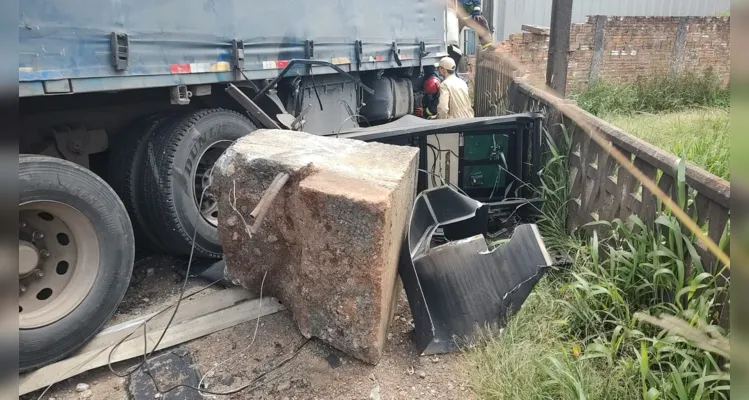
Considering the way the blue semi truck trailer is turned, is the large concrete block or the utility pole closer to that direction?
the utility pole

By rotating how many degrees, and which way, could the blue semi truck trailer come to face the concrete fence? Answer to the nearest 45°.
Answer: approximately 45° to its right

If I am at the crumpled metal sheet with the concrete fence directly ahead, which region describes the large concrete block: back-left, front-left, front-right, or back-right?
back-left

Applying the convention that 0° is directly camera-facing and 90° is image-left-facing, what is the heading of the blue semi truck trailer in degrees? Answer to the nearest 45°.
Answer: approximately 225°

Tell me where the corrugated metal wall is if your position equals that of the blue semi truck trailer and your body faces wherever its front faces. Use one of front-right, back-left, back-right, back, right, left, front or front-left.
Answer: front

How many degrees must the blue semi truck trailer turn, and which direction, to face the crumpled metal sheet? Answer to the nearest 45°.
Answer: approximately 90° to its right

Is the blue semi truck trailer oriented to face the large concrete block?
no

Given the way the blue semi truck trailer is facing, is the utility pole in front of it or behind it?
in front
